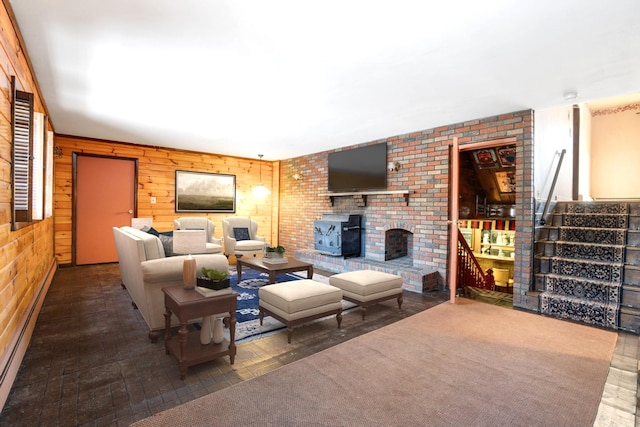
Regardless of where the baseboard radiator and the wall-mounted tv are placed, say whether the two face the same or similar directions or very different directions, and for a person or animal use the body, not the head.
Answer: very different directions

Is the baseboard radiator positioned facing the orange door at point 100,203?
no

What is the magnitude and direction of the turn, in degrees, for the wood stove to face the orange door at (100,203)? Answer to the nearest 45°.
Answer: approximately 45° to its right

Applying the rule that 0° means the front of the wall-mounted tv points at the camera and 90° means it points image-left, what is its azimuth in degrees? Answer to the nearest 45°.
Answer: approximately 45°

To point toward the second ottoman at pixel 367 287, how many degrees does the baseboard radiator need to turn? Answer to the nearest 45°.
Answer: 0° — it already faces it

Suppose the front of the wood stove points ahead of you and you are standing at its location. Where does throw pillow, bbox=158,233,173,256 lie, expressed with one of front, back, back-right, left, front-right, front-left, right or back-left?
front

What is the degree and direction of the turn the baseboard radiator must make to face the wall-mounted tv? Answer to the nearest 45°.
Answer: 0° — it already faces it

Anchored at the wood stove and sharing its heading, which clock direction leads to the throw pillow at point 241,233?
The throw pillow is roughly at 2 o'clock from the wood stove.

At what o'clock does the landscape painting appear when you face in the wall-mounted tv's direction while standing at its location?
The landscape painting is roughly at 2 o'clock from the wall-mounted tv.

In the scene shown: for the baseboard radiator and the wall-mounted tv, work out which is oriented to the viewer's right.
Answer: the baseboard radiator

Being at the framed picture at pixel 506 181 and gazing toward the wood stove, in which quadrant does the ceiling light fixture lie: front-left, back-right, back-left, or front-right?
front-right

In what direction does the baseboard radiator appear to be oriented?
to the viewer's right

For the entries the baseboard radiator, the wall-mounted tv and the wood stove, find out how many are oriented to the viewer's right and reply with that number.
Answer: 1

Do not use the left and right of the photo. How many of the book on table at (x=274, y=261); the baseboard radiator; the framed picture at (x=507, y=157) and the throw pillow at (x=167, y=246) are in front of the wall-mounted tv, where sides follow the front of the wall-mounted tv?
3

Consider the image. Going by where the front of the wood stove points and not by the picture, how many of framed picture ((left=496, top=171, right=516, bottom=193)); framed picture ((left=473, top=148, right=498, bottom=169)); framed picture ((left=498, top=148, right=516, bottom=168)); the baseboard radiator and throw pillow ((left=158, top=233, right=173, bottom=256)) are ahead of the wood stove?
2

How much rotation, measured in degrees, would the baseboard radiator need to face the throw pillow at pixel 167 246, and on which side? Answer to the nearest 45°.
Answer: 0° — it already faces it

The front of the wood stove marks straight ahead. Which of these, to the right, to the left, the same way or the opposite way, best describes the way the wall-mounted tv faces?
the same way

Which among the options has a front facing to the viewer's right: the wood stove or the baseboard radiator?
the baseboard radiator
